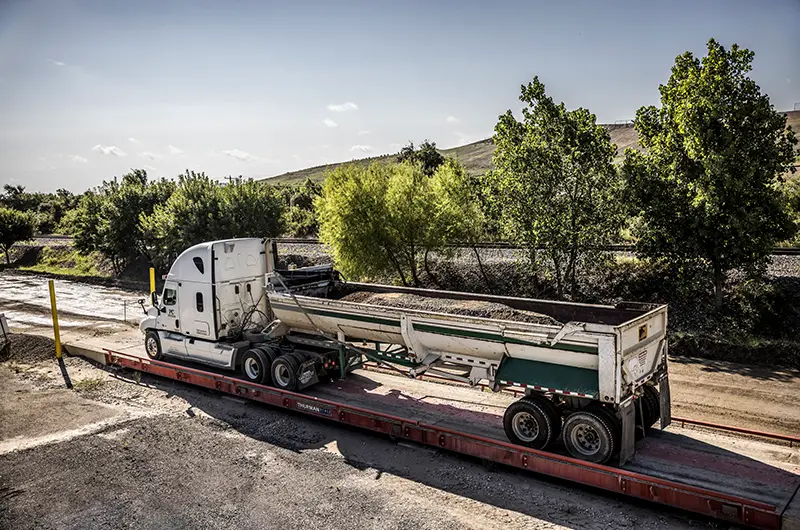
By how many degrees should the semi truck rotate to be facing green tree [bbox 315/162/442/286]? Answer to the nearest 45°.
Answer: approximately 45° to its right

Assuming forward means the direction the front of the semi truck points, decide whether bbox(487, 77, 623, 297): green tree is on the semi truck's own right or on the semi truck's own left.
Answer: on the semi truck's own right

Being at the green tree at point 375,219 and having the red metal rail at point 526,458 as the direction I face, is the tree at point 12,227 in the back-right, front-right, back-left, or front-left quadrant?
back-right

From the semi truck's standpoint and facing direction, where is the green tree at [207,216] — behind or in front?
in front

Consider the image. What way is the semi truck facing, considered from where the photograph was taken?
facing away from the viewer and to the left of the viewer

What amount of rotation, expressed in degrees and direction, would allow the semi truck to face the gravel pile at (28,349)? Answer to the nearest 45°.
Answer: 0° — it already faces it

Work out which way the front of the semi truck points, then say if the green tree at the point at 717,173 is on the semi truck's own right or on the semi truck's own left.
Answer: on the semi truck's own right
